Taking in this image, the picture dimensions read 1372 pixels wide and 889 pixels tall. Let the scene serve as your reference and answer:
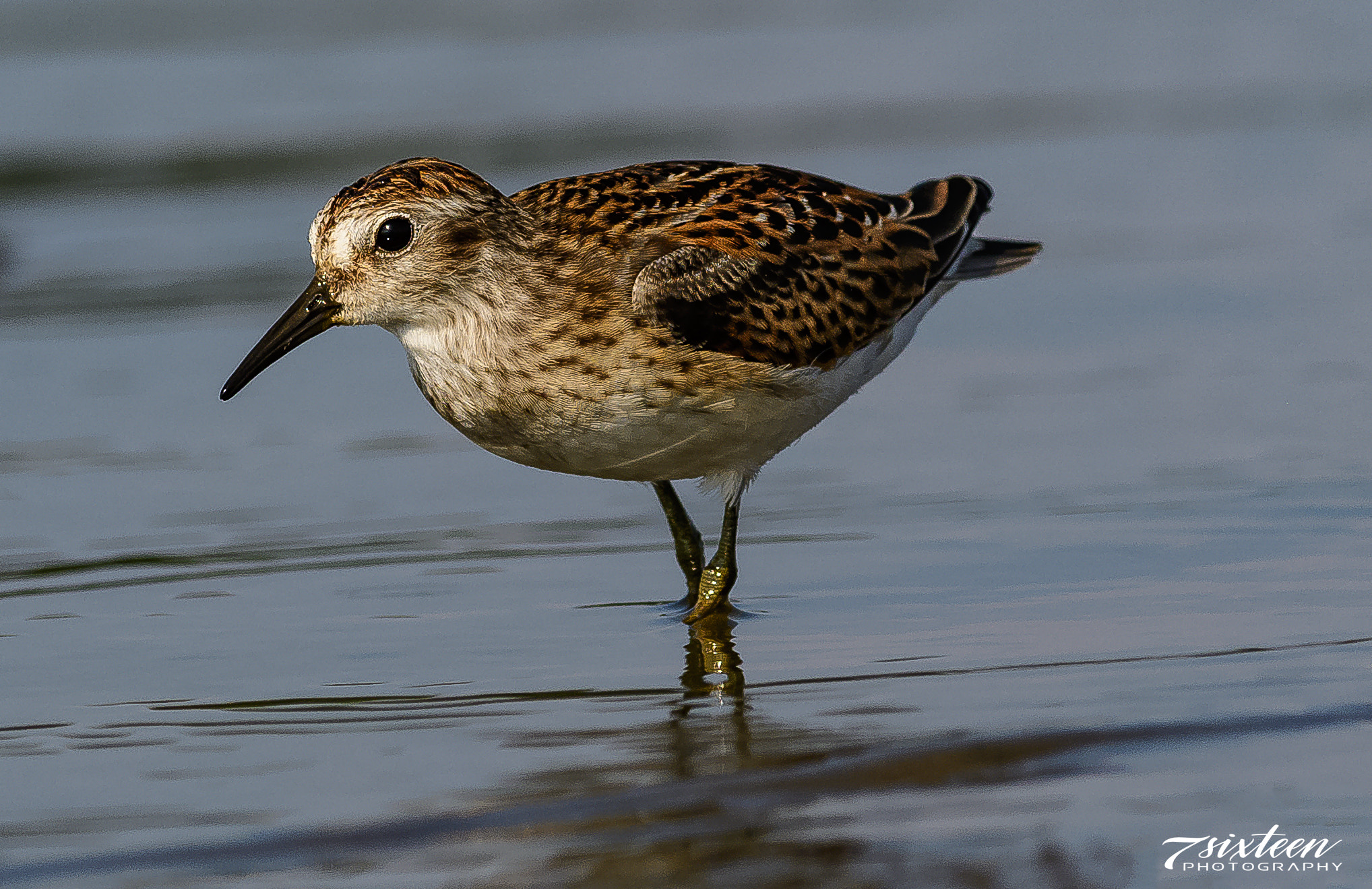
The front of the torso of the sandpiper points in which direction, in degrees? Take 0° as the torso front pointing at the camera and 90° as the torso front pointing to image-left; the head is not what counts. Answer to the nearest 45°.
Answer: approximately 90°
